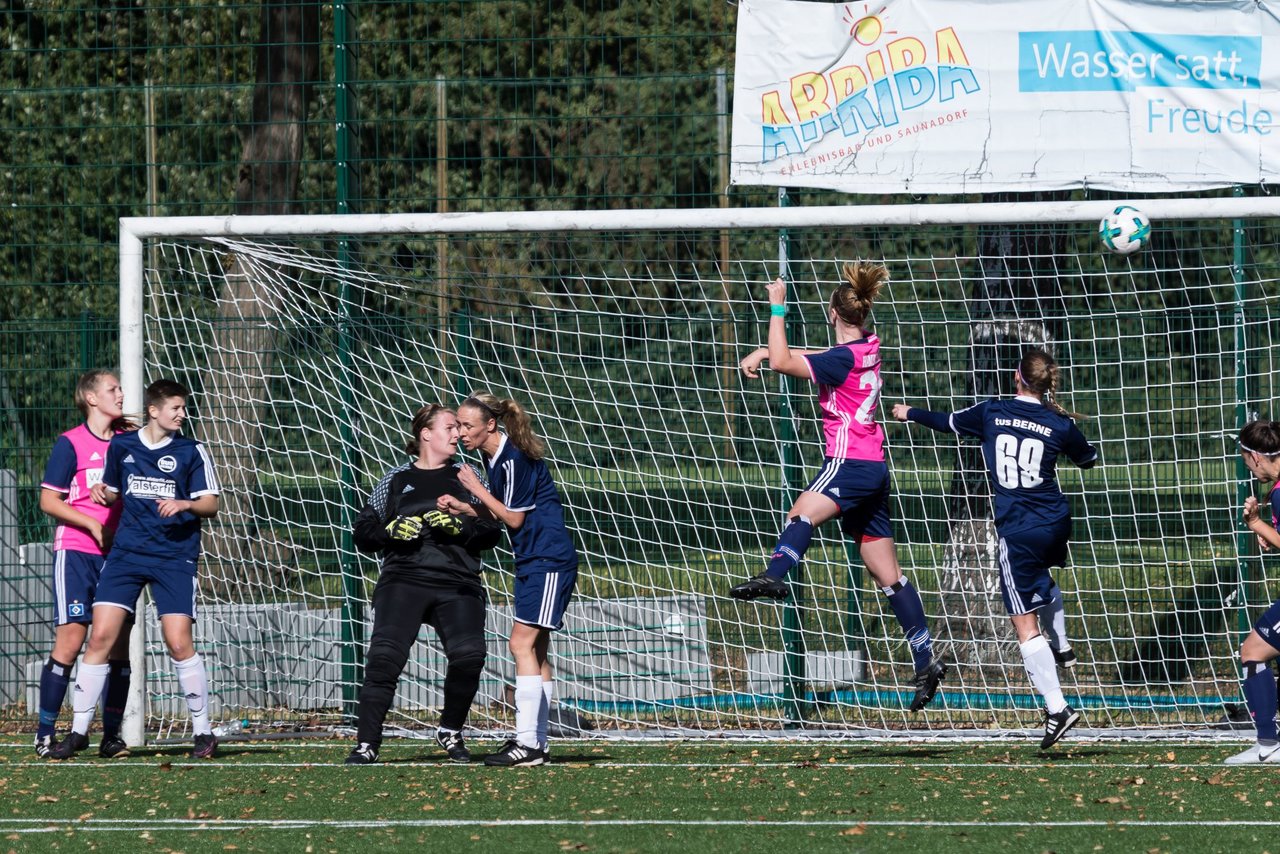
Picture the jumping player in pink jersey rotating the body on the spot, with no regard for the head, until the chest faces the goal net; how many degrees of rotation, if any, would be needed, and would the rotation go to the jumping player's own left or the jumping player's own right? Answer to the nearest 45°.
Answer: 0° — they already face it

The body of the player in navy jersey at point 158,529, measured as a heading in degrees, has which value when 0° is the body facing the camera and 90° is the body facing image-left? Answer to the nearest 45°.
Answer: approximately 0°

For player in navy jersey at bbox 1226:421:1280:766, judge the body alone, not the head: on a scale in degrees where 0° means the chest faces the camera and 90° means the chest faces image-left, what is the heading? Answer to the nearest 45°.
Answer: approximately 90°

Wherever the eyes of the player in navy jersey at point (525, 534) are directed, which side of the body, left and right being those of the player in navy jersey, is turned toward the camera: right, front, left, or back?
left

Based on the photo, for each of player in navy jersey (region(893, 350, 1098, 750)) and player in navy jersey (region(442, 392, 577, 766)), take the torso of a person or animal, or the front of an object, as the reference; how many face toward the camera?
0

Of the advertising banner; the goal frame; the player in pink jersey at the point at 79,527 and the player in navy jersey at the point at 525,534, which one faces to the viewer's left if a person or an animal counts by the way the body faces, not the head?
the player in navy jersey

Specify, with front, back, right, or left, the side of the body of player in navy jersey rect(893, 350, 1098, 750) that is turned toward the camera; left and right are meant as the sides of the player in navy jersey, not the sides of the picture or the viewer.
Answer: back

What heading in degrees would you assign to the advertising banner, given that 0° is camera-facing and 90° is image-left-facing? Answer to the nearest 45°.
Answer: approximately 0°

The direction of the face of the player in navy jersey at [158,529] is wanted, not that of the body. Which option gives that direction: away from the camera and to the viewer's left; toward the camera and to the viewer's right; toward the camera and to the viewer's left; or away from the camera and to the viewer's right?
toward the camera and to the viewer's right

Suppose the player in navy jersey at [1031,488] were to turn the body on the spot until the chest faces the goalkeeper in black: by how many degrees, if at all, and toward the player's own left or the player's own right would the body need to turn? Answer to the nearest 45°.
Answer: approximately 90° to the player's own left
